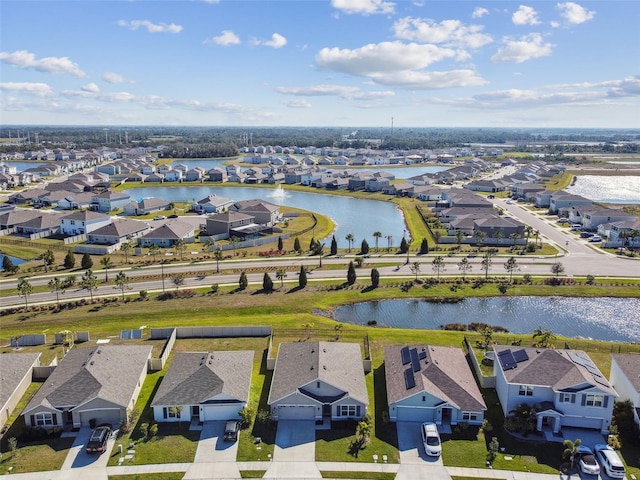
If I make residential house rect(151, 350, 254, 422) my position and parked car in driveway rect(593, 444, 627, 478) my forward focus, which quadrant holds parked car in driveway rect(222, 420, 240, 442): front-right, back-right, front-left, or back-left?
front-right

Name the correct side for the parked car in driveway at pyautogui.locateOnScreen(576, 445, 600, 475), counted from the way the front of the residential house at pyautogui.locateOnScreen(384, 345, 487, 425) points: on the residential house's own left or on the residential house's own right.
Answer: on the residential house's own left

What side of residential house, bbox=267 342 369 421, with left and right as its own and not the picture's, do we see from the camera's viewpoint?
front

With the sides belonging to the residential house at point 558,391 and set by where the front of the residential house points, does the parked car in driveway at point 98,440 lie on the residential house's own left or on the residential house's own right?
on the residential house's own right

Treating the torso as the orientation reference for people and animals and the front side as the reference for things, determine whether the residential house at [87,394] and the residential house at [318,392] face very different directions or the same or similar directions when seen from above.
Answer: same or similar directions

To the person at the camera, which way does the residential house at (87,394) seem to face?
facing the viewer

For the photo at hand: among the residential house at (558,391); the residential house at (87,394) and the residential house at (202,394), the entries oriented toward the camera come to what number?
3

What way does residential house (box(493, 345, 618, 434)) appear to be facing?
toward the camera

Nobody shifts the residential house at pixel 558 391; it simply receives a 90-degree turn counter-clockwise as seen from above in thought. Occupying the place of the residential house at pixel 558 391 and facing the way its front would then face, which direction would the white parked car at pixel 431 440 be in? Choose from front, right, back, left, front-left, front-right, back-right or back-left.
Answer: back-right

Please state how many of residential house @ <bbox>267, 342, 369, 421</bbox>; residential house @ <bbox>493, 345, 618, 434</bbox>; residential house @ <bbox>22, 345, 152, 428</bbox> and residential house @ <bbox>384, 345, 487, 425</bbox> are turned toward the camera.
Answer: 4

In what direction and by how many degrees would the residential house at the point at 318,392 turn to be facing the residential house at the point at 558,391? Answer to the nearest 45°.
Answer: approximately 90° to its left

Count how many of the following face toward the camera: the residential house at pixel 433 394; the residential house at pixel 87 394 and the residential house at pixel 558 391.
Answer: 3

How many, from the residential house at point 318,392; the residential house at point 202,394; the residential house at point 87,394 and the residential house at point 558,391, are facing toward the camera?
4

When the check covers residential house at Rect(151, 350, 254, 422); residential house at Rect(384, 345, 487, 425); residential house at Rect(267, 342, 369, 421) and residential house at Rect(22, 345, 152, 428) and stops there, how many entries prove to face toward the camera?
4
